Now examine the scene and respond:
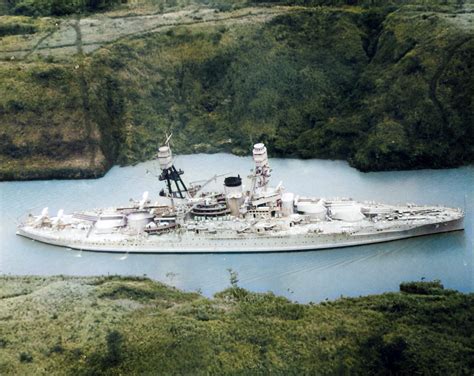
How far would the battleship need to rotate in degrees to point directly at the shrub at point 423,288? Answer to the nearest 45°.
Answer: approximately 45° to its right

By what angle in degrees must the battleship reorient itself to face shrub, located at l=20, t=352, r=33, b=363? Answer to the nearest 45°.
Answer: approximately 135° to its right

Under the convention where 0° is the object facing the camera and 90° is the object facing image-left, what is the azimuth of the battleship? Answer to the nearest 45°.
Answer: approximately 270°
